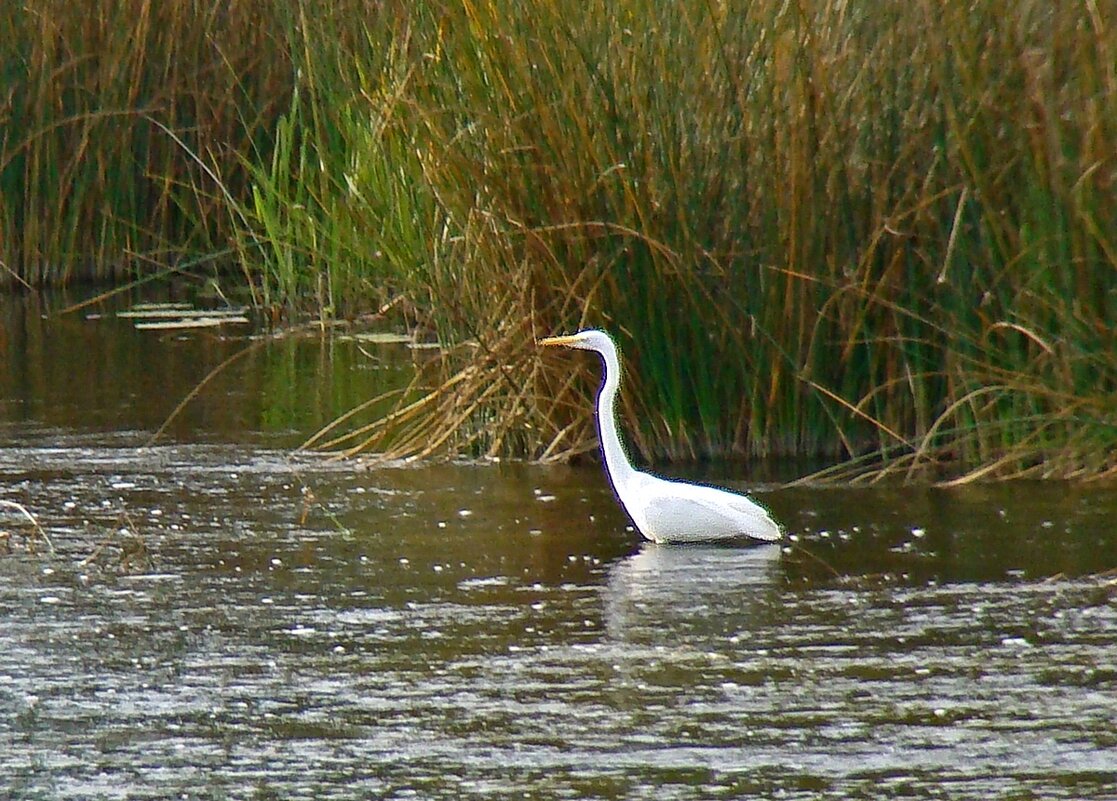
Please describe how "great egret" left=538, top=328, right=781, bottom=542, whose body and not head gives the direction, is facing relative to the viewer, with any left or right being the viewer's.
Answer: facing to the left of the viewer
